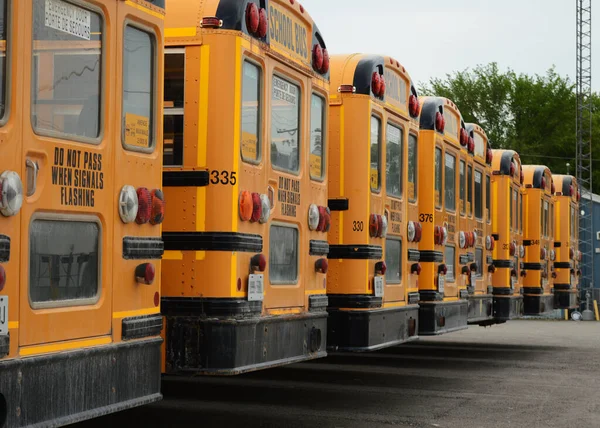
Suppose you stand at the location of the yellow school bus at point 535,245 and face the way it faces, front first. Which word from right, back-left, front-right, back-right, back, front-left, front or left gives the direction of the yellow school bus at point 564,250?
front-right

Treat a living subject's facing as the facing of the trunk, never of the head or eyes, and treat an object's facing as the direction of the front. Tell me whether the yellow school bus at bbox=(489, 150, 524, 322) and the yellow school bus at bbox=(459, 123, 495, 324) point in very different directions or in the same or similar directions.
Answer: same or similar directions

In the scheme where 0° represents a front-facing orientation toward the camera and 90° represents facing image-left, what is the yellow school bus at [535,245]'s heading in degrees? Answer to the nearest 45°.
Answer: approximately 135°

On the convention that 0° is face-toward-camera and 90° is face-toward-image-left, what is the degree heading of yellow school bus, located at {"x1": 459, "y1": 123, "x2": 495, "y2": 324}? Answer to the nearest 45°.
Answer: approximately 135°

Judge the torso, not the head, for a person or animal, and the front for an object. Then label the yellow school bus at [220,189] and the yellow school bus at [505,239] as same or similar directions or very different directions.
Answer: same or similar directions

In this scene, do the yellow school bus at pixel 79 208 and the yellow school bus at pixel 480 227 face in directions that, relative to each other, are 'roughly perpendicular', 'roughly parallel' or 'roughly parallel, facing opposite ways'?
roughly parallel

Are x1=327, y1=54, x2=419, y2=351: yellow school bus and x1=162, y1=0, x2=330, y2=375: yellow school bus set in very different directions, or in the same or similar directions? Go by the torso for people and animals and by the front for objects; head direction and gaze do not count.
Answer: same or similar directions

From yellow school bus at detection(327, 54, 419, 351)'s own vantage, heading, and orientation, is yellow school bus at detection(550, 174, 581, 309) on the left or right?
on its right

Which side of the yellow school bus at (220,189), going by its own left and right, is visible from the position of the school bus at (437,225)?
right

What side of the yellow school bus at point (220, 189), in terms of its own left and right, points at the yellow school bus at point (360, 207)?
right

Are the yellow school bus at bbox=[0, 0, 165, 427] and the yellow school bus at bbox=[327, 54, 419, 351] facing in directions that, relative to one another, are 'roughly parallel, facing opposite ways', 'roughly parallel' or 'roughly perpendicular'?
roughly parallel

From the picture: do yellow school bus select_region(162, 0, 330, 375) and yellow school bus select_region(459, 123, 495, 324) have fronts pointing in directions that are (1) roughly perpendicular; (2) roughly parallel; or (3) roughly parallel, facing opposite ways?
roughly parallel

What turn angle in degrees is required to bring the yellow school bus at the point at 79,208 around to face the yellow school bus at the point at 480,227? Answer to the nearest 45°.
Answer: approximately 90° to its right
